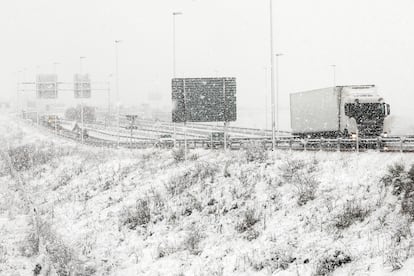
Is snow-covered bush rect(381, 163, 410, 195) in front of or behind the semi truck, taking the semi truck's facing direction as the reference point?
in front

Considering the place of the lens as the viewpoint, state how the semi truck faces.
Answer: facing the viewer and to the right of the viewer

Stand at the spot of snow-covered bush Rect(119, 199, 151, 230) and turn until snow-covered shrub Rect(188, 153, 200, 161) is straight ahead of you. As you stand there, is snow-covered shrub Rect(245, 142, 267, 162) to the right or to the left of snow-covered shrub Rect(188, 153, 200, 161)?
right

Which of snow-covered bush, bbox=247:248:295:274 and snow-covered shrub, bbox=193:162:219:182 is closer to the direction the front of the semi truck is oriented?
the snow-covered bush

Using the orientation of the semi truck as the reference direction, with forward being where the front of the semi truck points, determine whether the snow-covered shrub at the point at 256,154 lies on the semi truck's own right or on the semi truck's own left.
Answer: on the semi truck's own right

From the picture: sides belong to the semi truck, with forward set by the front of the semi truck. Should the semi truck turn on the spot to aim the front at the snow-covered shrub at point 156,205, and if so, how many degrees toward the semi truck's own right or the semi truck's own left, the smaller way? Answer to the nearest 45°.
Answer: approximately 90° to the semi truck's own right

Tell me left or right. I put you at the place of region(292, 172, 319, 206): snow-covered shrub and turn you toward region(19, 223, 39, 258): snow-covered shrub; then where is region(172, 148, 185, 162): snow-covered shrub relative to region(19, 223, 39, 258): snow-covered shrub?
right
